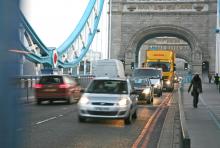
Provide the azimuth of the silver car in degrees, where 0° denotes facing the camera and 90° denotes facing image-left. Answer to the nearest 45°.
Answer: approximately 0°

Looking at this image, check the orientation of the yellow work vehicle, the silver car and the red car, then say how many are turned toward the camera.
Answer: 2

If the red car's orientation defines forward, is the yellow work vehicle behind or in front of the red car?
in front

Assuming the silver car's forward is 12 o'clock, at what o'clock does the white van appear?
The white van is roughly at 6 o'clock from the silver car.

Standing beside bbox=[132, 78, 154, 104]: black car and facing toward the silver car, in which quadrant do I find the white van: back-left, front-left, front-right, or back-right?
back-right

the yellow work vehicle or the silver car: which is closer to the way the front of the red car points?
the yellow work vehicle

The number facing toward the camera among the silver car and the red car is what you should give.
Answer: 1

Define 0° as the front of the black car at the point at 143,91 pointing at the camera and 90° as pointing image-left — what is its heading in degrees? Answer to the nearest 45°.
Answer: approximately 45°

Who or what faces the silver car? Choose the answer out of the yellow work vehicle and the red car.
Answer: the yellow work vehicle

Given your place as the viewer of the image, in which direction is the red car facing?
facing away from the viewer and to the right of the viewer

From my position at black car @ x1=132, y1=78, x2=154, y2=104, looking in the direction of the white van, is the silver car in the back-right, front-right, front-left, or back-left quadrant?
back-left

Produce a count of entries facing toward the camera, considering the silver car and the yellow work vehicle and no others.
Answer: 2
